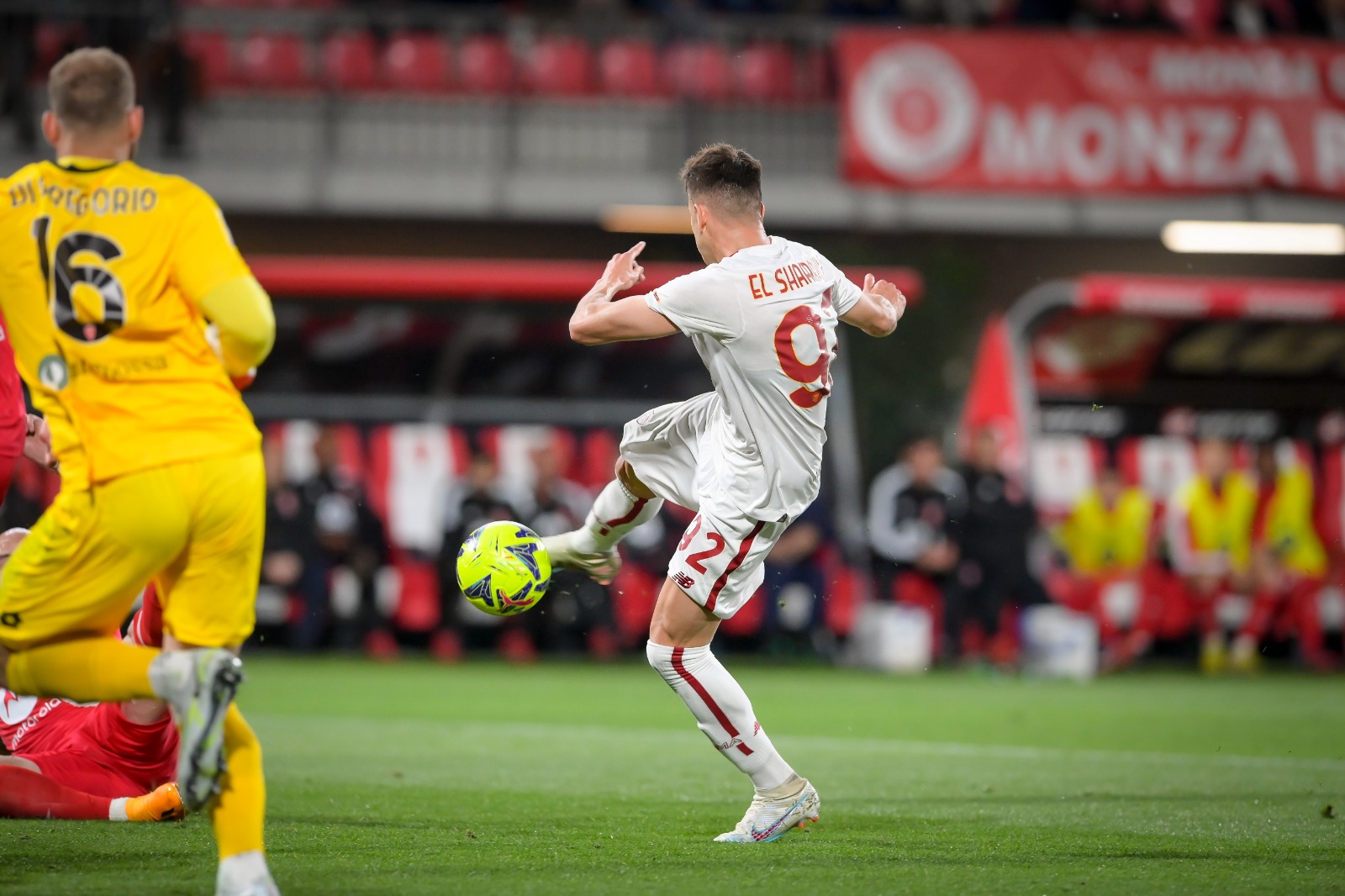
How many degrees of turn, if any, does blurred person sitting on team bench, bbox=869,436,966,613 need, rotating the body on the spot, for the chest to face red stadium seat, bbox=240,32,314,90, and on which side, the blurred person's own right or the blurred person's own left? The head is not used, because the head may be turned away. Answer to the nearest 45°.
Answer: approximately 135° to the blurred person's own right

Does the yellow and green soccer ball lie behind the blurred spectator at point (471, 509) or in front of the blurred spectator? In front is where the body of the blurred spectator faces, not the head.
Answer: in front

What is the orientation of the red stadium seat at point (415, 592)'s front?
toward the camera

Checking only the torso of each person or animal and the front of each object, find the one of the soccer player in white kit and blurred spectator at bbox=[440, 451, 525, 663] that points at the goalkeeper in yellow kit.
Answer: the blurred spectator

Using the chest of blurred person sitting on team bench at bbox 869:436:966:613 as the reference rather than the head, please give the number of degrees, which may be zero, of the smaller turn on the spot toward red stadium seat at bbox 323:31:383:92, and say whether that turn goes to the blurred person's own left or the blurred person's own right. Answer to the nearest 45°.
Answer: approximately 135° to the blurred person's own right

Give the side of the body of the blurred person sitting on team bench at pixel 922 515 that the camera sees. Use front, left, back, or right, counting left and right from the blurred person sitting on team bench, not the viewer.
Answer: front

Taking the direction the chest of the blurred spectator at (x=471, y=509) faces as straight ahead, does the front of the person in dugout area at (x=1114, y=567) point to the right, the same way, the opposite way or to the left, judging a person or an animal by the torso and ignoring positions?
the same way

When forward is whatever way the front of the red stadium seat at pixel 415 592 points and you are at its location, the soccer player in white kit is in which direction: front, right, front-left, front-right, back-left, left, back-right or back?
front

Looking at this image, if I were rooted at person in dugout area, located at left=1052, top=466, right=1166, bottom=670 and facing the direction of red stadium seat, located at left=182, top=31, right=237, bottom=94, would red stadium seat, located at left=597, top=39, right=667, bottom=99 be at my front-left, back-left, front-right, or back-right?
front-right

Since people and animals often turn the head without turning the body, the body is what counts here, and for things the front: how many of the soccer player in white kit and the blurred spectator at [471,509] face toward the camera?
1

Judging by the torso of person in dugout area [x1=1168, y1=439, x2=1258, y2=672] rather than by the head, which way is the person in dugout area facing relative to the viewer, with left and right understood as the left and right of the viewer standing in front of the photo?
facing the viewer

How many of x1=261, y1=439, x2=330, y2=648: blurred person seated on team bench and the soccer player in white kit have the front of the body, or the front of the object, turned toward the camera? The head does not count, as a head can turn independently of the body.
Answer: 1

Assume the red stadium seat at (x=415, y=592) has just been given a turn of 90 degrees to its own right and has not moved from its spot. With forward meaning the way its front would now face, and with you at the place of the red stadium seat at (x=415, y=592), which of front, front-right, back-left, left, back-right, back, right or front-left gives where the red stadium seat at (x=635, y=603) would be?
back

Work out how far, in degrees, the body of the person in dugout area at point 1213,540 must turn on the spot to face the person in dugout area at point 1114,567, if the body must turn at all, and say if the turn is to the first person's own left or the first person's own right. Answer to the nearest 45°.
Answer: approximately 45° to the first person's own right

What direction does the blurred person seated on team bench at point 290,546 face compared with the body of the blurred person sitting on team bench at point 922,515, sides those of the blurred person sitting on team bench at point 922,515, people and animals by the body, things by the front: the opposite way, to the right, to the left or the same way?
the same way

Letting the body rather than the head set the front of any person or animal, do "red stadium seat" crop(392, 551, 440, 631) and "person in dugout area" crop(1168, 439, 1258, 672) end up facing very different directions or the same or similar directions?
same or similar directions

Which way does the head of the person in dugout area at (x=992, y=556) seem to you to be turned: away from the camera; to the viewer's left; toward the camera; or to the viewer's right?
toward the camera

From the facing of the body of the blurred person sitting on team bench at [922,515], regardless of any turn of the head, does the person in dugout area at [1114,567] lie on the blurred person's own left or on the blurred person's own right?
on the blurred person's own left
